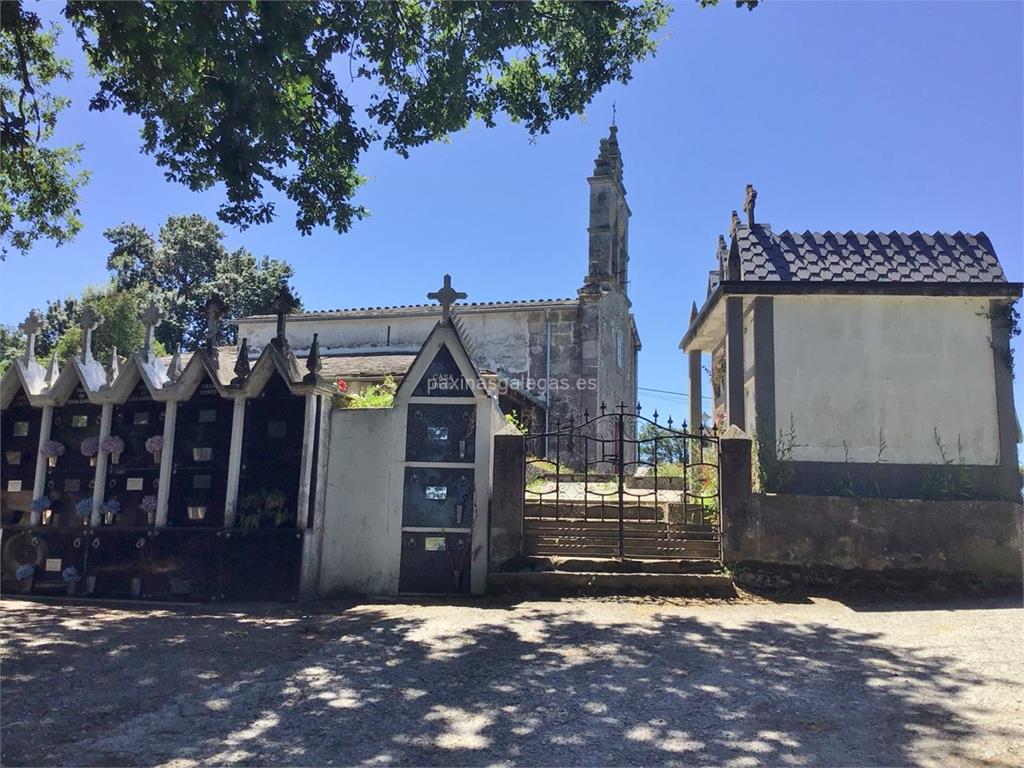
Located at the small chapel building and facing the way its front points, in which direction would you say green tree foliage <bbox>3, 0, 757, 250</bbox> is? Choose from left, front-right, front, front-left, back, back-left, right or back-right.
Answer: front-left

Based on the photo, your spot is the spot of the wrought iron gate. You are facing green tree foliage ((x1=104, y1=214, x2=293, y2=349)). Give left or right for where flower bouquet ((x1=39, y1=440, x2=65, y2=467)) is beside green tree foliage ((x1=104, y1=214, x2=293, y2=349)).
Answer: left

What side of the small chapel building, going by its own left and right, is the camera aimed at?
left

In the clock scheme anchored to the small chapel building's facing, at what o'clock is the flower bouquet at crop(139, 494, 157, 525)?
The flower bouquet is roughly at 11 o'clock from the small chapel building.

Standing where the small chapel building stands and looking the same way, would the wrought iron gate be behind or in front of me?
in front

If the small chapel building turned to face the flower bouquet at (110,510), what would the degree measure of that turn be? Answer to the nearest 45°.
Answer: approximately 45° to its left

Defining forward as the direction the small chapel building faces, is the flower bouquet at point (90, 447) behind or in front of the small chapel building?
in front

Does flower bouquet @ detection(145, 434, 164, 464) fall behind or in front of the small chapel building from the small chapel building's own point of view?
in front

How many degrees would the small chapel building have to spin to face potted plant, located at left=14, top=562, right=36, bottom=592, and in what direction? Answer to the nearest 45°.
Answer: approximately 45° to its left

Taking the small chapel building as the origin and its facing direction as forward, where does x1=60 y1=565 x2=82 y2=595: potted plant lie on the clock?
The potted plant is roughly at 11 o'clock from the small chapel building.
